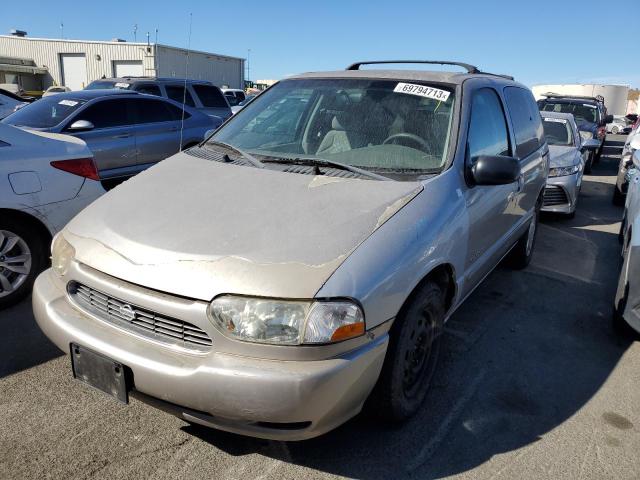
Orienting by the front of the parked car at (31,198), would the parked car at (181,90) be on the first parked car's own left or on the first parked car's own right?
on the first parked car's own right

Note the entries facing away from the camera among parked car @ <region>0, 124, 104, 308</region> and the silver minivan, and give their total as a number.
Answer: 0

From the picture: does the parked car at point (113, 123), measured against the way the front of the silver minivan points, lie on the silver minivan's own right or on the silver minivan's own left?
on the silver minivan's own right

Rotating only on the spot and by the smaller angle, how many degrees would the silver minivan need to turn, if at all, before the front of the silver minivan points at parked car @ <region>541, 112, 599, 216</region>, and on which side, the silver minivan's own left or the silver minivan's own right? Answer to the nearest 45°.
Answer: approximately 180°

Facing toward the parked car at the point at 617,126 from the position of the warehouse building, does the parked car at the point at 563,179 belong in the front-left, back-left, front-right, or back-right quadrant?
front-right

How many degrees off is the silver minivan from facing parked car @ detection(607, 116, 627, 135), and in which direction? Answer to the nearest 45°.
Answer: approximately 180°

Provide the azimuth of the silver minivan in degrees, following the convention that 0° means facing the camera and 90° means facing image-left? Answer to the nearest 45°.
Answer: approximately 45°

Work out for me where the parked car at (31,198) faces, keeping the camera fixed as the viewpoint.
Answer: facing to the left of the viewer

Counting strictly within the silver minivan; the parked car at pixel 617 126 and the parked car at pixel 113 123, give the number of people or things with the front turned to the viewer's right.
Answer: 0
